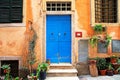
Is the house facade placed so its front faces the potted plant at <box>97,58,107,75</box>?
no

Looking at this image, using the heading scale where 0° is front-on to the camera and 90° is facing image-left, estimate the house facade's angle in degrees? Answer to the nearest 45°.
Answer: approximately 0°

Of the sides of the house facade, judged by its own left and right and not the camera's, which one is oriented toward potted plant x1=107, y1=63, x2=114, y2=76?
left

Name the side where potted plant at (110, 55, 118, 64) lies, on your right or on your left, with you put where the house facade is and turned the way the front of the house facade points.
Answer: on your left

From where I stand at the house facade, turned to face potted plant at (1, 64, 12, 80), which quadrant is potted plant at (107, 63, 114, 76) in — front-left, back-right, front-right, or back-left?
back-left
